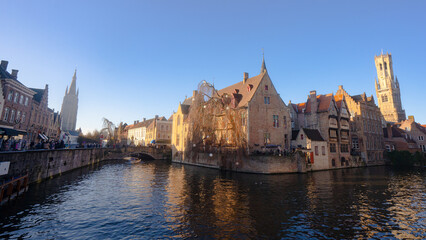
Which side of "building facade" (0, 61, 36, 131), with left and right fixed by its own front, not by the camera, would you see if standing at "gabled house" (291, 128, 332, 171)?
front

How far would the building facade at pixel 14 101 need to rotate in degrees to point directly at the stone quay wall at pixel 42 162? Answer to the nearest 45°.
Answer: approximately 45° to its right

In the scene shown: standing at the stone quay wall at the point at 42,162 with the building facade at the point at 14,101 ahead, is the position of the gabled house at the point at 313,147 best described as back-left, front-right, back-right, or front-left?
back-right

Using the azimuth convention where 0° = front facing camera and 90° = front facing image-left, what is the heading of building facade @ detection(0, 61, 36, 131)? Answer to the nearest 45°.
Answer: approximately 315°
